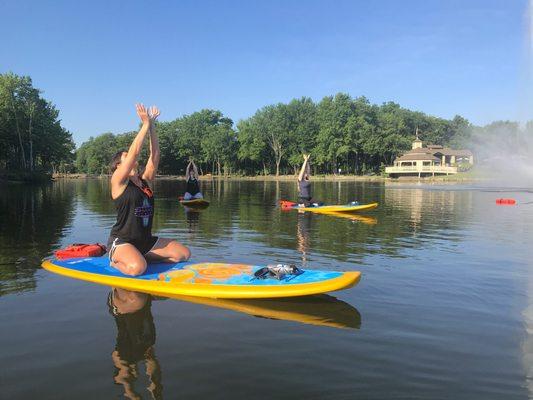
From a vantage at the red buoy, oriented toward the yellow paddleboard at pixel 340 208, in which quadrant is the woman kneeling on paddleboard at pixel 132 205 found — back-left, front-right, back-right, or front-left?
front-left

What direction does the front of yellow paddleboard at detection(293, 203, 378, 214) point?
to the viewer's right

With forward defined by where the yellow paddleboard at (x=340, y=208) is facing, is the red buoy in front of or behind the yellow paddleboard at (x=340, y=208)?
in front

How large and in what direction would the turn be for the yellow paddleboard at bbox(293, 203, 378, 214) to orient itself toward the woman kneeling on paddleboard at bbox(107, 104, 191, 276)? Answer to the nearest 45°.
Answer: approximately 90° to its right

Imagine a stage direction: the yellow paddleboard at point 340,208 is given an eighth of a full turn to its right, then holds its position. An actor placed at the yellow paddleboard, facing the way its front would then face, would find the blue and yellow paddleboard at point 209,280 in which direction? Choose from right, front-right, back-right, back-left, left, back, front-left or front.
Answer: front-right
